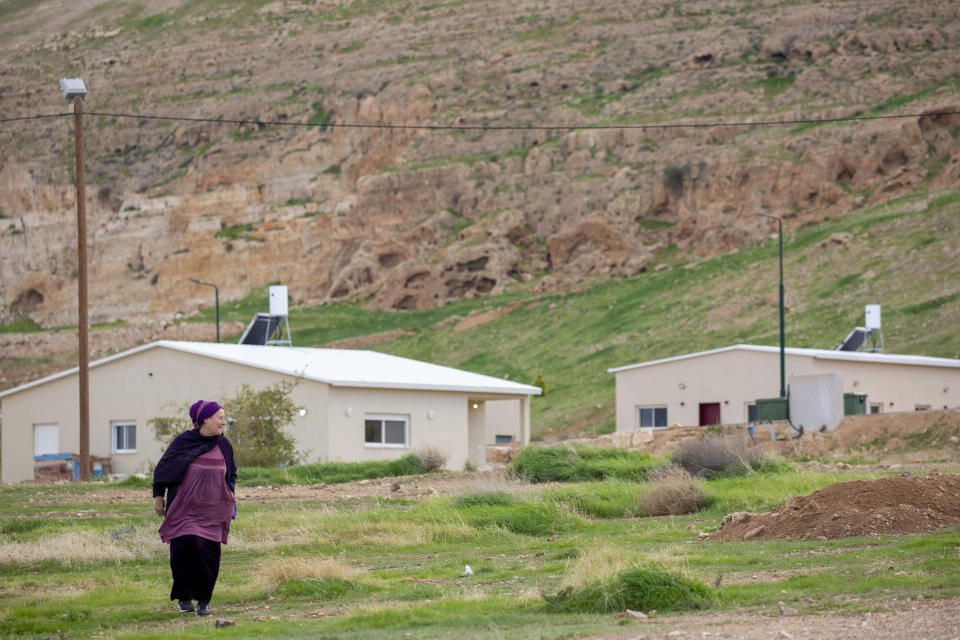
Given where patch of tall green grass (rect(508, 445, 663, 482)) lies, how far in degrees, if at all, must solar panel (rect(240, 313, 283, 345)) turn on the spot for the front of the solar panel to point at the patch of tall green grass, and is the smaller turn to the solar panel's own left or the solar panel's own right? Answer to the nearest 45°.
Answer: approximately 45° to the solar panel's own left

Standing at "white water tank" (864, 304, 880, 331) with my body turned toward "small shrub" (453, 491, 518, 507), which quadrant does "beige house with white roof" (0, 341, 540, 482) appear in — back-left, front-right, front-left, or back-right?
front-right

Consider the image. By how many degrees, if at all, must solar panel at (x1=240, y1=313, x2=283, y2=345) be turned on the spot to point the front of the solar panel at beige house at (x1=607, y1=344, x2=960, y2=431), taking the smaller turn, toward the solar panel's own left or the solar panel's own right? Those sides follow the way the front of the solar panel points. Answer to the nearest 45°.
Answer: approximately 135° to the solar panel's own left

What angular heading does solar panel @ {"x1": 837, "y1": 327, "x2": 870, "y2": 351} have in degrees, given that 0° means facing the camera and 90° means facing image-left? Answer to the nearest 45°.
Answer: approximately 45°

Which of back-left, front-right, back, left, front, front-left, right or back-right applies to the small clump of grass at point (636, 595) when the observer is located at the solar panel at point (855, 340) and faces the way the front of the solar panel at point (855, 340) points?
front-left

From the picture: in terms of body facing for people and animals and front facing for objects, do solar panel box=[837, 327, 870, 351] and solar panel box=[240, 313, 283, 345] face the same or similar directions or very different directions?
same or similar directions

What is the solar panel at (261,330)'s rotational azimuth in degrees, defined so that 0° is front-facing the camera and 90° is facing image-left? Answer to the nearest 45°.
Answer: approximately 45°

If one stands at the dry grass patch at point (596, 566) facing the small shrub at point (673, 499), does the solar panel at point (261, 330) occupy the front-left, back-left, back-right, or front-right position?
front-left

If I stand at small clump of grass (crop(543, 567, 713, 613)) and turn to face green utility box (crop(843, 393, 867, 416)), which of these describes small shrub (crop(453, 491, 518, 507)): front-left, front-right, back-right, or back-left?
front-left

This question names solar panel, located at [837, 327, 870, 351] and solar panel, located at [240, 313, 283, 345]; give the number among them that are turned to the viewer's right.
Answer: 0

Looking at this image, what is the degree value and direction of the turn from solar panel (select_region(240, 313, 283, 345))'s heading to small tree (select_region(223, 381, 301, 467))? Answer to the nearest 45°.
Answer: approximately 45° to its left

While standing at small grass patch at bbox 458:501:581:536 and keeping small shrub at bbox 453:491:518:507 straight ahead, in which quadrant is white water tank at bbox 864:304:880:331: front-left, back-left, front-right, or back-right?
front-right

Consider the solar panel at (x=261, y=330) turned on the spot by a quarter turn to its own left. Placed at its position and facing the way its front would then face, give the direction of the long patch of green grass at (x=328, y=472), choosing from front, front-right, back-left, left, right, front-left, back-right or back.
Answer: front-right
